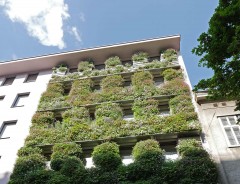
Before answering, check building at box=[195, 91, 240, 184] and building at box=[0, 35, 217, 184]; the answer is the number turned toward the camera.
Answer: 2

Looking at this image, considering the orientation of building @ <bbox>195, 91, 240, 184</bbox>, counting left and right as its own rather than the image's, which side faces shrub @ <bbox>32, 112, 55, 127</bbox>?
right

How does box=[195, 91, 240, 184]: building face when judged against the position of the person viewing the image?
facing the viewer

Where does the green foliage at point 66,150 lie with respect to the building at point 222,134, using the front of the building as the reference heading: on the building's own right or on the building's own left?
on the building's own right

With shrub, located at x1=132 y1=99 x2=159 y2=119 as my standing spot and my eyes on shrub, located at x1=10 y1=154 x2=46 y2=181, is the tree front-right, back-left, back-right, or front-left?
back-left

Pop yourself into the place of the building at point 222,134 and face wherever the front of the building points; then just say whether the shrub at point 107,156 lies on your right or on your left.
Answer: on your right

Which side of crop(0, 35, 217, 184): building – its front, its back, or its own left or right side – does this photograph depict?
front
